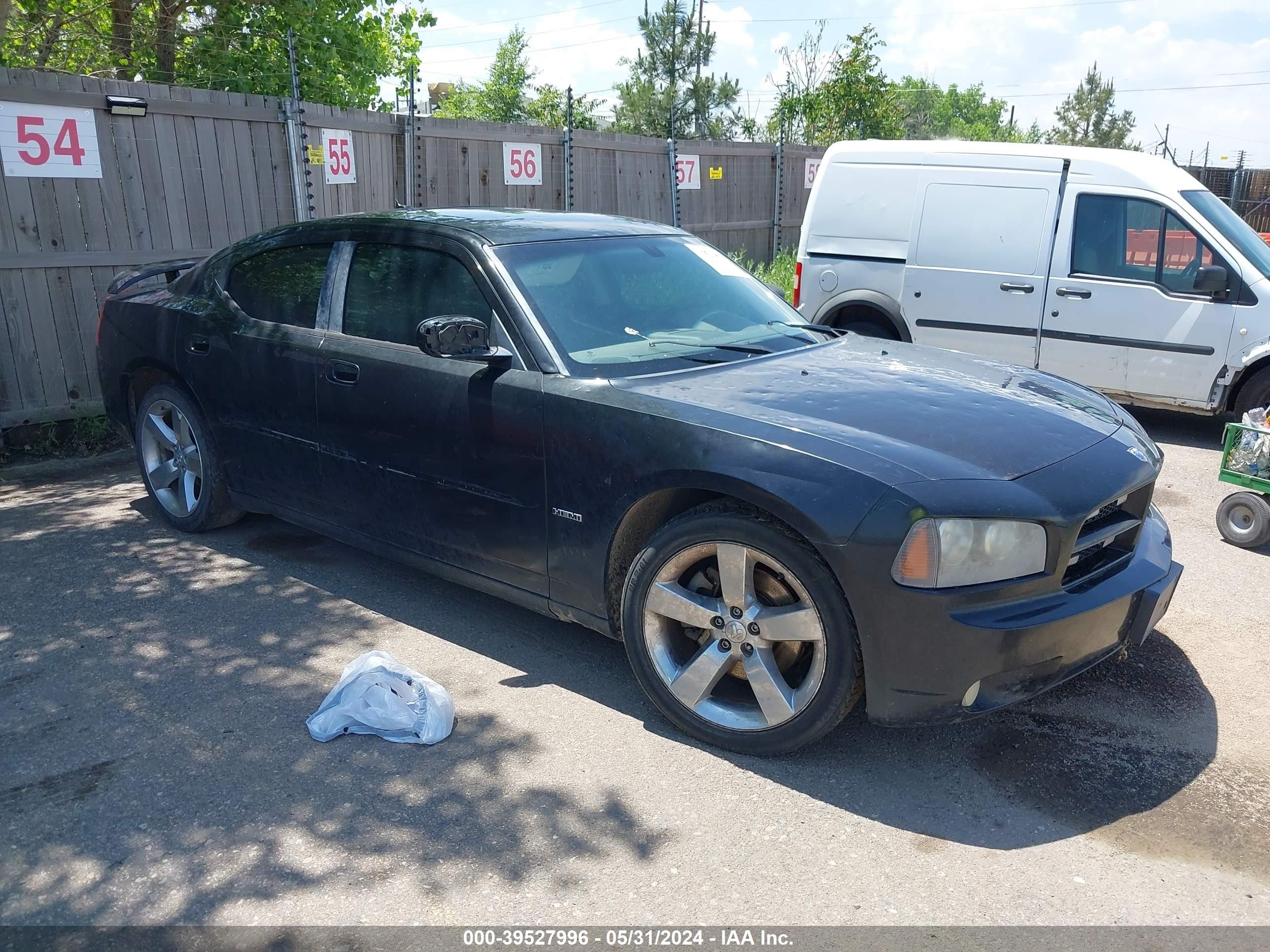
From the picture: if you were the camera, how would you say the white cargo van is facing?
facing to the right of the viewer

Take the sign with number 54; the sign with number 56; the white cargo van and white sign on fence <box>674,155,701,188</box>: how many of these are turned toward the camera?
3

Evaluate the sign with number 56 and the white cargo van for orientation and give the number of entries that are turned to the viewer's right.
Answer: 1

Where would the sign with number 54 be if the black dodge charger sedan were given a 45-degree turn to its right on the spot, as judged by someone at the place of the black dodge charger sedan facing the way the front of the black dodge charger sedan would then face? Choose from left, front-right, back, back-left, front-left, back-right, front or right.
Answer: back-right

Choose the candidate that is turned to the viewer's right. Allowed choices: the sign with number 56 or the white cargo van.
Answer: the white cargo van

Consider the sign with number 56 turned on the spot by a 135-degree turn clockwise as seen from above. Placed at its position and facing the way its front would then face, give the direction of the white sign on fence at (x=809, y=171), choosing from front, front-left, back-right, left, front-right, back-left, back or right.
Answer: right

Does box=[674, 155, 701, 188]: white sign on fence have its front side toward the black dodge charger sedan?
yes

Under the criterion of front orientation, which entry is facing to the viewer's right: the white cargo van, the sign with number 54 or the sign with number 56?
the white cargo van

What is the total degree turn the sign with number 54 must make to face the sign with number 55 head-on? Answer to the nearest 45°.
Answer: approximately 135° to its left
